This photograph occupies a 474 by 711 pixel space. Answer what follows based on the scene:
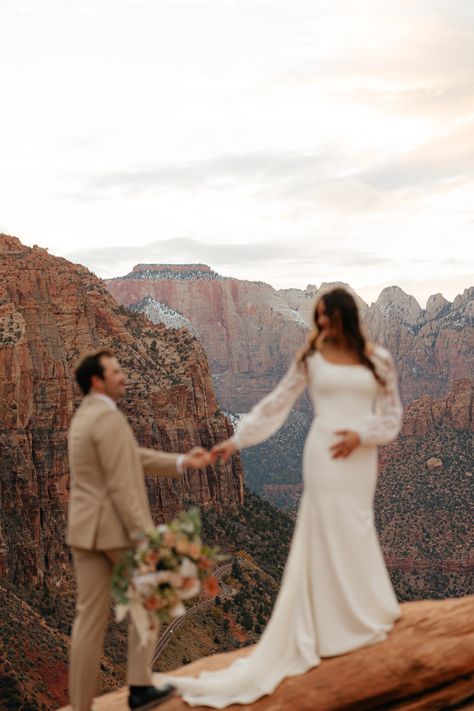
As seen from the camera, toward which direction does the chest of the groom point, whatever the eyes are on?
to the viewer's right

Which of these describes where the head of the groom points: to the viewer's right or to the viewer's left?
to the viewer's right

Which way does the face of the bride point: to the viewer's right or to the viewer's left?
to the viewer's left

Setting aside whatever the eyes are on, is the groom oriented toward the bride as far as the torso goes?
yes
